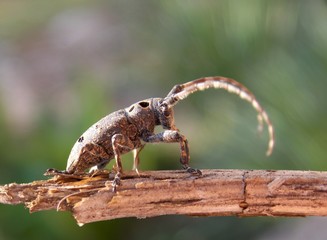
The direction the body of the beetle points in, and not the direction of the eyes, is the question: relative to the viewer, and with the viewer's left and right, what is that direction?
facing to the right of the viewer
